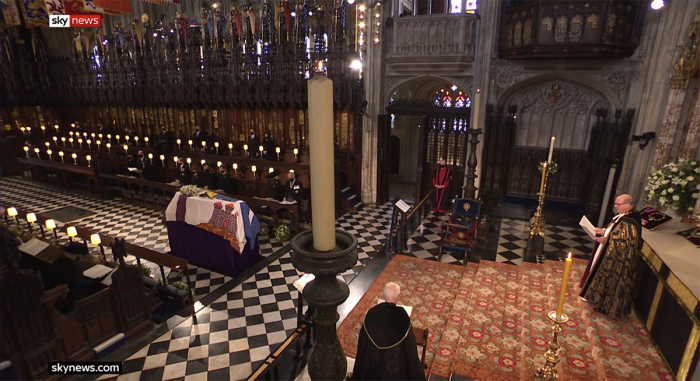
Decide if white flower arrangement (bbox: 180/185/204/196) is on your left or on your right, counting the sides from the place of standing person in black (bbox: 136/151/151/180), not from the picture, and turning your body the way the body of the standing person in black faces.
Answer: on your left

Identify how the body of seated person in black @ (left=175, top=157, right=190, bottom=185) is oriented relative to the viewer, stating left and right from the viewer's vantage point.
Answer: facing the viewer and to the left of the viewer

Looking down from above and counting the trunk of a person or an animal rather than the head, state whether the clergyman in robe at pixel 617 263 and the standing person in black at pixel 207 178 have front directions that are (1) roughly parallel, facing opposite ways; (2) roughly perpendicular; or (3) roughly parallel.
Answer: roughly perpendicular

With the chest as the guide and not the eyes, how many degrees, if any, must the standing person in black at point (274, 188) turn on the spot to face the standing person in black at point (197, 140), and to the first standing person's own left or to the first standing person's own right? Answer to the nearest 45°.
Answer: approximately 90° to the first standing person's own right

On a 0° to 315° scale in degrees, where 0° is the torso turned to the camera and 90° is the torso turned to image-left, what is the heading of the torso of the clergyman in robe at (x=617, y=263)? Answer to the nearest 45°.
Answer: approximately 90°

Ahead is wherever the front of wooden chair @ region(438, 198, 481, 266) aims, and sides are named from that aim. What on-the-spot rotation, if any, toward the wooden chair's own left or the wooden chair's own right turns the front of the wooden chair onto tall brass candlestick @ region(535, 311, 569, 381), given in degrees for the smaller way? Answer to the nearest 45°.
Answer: approximately 45° to the wooden chair's own left

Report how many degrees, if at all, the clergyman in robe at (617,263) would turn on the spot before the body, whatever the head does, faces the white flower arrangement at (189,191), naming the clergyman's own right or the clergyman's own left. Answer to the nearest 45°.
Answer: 0° — they already face it

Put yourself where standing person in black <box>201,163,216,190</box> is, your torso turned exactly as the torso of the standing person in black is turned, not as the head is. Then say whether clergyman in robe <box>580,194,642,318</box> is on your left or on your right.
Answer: on your left

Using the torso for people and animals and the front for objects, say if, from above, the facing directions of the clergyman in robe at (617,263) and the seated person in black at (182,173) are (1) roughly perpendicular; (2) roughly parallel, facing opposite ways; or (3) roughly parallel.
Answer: roughly perpendicular

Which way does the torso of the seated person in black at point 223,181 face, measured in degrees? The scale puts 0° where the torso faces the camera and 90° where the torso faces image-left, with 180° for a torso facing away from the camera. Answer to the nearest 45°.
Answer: approximately 45°

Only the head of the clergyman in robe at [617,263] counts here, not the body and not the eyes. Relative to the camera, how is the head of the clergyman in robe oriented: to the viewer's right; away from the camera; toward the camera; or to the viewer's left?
to the viewer's left
